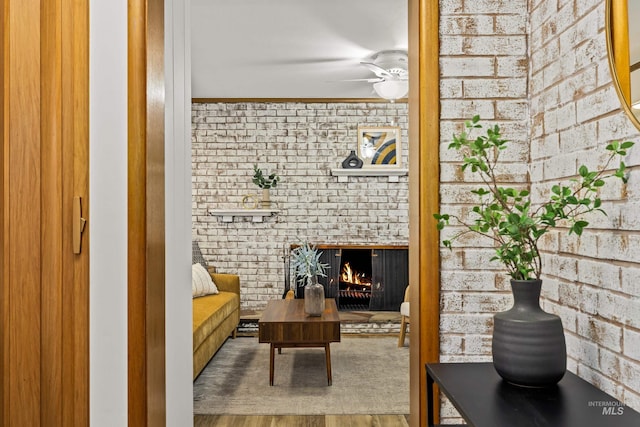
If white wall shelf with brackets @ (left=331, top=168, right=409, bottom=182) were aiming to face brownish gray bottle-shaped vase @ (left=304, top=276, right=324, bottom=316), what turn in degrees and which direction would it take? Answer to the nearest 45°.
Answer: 0° — it already faces it

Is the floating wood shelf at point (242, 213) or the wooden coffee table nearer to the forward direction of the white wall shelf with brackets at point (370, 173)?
the wooden coffee table

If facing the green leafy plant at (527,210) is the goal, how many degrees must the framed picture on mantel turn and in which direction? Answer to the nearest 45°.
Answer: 0° — it already faces it

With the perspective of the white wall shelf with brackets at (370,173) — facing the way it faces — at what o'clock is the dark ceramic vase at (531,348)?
The dark ceramic vase is roughly at 12 o'clock from the white wall shelf with brackets.

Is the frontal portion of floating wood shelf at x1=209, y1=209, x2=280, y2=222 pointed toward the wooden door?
yes

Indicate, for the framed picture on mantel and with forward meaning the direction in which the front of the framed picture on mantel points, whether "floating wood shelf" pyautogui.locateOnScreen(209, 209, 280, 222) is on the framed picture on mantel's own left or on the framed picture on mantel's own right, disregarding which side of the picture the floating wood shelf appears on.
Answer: on the framed picture on mantel's own right
